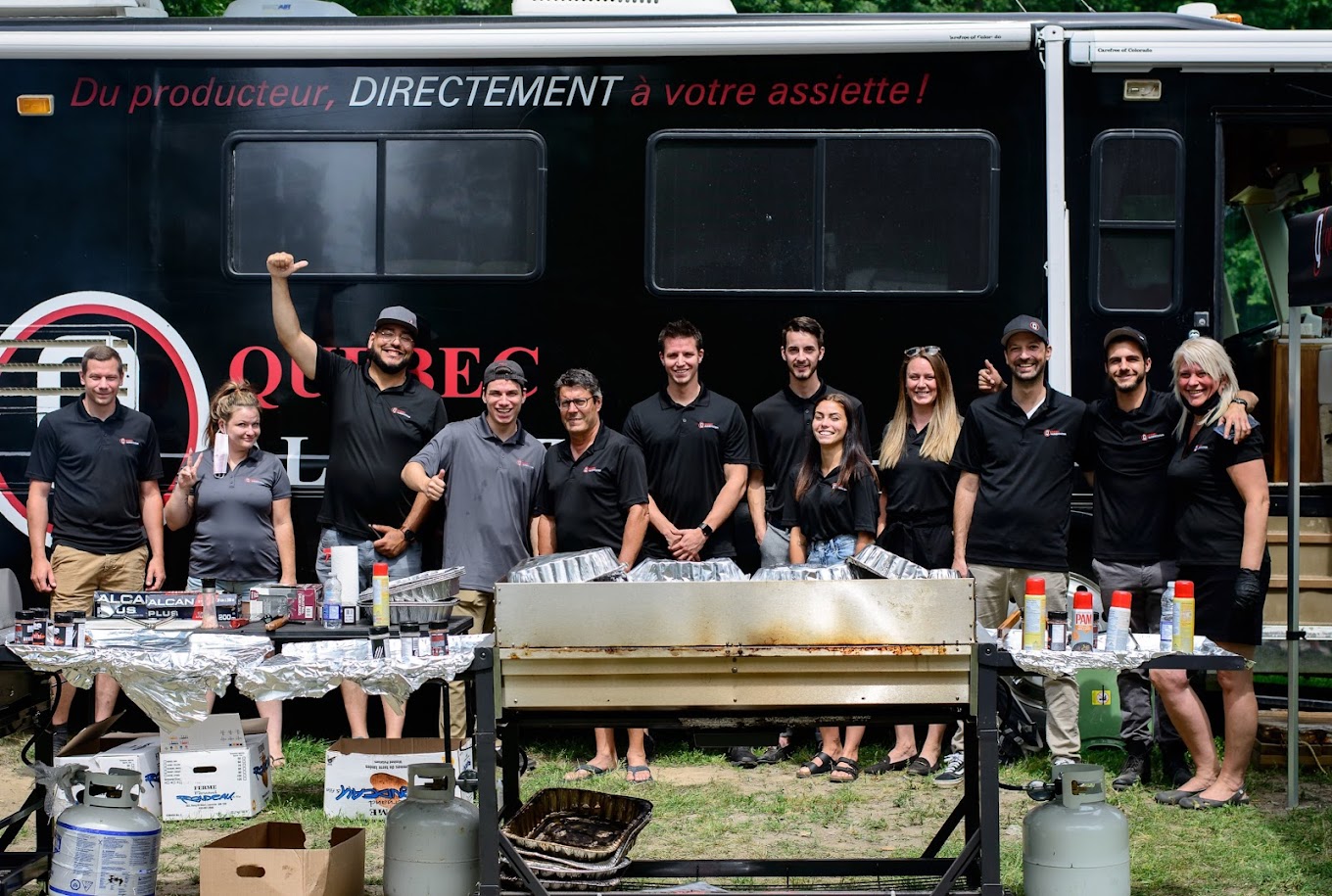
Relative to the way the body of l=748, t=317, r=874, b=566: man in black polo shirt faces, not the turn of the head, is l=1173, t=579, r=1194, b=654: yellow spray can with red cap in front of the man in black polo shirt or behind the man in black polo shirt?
in front

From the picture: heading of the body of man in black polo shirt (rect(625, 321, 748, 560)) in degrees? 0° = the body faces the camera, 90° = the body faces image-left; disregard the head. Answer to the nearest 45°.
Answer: approximately 0°

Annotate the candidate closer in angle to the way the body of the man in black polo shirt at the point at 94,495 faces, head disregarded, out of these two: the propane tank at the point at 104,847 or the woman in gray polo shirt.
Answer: the propane tank

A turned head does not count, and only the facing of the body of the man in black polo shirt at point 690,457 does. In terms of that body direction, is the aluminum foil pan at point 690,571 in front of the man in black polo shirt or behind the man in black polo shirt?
in front

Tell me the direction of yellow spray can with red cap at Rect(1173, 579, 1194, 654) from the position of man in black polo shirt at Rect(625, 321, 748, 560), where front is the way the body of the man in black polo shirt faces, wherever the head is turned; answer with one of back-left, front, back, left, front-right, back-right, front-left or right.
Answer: front-left

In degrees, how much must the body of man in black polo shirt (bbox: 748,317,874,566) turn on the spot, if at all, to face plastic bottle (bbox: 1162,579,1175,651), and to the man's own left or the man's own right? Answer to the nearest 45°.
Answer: approximately 45° to the man's own left

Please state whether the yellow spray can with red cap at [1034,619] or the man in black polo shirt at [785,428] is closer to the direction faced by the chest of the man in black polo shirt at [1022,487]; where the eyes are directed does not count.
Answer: the yellow spray can with red cap

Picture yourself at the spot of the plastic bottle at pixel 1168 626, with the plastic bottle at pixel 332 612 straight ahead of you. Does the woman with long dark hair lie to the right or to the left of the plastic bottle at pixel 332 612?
right

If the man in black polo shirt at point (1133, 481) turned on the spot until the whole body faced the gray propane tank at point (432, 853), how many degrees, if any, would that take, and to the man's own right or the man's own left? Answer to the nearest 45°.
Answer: approximately 45° to the man's own right
